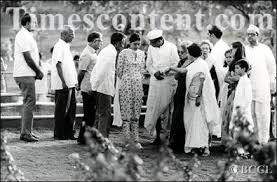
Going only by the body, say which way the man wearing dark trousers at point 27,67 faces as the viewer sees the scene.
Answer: to the viewer's right

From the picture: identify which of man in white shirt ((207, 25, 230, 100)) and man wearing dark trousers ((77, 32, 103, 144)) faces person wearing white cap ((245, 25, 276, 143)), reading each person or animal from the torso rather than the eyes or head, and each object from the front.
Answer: the man wearing dark trousers

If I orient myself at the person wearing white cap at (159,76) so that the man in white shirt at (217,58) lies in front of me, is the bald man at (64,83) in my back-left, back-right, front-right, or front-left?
back-left

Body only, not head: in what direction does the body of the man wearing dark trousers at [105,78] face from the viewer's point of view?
to the viewer's right

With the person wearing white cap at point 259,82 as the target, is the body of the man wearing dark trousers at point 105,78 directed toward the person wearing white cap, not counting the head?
yes

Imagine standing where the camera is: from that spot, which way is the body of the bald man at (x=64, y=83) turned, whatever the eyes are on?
to the viewer's right

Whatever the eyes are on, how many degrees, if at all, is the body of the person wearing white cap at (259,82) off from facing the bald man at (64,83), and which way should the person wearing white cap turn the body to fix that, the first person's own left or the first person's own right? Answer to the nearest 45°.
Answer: approximately 45° to the first person's own right

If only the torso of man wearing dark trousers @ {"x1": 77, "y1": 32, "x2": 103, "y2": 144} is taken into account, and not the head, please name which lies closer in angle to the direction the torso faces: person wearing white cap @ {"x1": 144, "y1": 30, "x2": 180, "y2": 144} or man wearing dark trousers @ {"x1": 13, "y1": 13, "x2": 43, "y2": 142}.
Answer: the person wearing white cap

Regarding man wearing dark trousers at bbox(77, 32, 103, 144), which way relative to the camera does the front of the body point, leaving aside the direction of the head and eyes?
to the viewer's right

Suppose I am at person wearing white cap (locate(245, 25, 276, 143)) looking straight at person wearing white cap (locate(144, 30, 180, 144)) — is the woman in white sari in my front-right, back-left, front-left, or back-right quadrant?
front-left

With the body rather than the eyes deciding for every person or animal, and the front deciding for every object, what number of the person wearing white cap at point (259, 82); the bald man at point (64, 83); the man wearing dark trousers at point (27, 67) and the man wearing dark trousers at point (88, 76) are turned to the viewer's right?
3

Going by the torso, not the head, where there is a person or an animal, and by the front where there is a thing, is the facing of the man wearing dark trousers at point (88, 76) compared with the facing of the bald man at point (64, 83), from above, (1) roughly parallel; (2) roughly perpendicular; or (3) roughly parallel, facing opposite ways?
roughly parallel

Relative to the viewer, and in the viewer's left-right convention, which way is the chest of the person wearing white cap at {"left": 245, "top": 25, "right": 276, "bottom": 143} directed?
facing the viewer and to the left of the viewer

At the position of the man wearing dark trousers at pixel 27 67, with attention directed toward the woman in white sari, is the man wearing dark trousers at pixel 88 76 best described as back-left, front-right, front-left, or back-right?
front-left

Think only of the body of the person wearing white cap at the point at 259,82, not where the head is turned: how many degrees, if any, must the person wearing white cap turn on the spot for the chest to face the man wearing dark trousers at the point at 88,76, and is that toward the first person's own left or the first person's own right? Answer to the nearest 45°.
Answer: approximately 45° to the first person's own right
